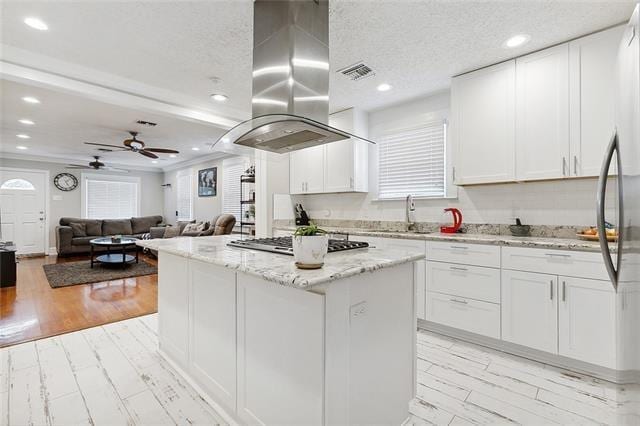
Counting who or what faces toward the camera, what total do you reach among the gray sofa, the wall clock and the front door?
3

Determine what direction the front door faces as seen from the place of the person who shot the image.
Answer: facing the viewer

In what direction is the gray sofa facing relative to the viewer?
toward the camera

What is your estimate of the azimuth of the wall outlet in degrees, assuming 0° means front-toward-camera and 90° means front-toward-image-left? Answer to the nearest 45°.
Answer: approximately 315°

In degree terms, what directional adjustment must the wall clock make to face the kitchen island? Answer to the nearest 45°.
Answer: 0° — it already faces it

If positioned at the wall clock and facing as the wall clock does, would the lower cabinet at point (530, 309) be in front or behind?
in front

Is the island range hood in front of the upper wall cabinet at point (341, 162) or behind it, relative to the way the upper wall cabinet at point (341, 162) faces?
in front

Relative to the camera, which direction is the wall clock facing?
toward the camera

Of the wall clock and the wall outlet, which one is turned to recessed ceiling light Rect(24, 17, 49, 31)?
the wall clock

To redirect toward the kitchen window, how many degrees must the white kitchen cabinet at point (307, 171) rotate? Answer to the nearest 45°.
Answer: approximately 90° to its left

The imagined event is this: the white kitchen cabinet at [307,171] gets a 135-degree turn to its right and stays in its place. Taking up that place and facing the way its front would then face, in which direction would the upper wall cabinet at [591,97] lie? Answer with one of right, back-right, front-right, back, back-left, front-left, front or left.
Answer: back-right

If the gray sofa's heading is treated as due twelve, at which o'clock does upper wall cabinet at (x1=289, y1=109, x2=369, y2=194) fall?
The upper wall cabinet is roughly at 11 o'clock from the gray sofa.

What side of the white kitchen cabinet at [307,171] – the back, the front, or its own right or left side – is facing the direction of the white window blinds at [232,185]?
right

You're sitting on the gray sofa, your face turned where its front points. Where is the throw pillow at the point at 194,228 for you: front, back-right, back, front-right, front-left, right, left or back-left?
front-left

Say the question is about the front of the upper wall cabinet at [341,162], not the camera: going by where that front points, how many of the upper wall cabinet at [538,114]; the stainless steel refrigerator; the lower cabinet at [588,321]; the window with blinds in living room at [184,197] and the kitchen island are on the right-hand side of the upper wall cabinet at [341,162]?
1

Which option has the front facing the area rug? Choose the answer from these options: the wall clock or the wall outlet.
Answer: the wall clock

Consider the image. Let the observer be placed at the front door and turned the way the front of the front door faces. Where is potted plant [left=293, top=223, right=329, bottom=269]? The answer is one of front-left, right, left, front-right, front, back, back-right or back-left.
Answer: front
